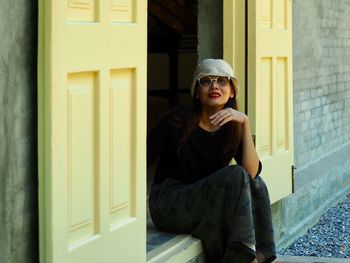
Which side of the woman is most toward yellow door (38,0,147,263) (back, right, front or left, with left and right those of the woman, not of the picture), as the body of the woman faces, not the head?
right

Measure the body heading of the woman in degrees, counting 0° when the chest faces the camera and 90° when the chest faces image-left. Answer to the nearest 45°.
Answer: approximately 315°

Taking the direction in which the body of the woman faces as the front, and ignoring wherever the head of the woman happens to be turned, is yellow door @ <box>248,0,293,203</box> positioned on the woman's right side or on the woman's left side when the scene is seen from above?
on the woman's left side
